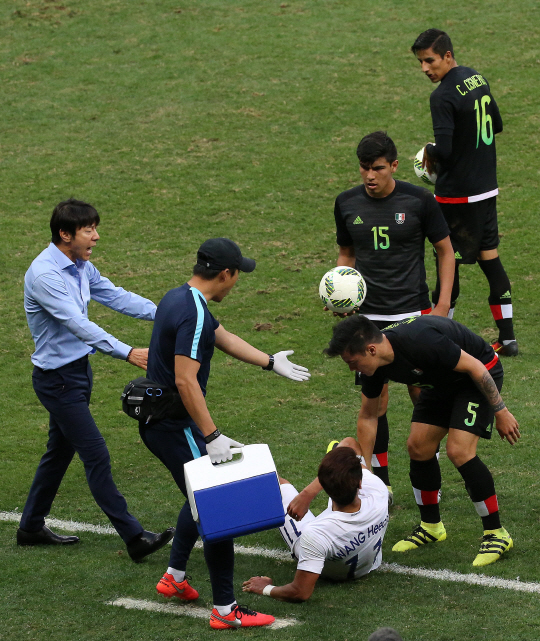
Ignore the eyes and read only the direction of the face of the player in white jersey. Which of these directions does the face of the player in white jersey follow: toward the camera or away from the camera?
away from the camera

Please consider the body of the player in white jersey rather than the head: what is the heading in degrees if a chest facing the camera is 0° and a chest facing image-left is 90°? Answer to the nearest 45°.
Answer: approximately 135°

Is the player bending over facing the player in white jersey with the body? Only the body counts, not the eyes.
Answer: yes

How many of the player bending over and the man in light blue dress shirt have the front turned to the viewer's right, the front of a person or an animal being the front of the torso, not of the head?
1

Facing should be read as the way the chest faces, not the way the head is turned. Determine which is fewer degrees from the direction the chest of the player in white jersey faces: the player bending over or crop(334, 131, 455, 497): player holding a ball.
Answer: the player holding a ball

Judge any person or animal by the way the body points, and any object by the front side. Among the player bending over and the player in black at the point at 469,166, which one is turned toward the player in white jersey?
the player bending over

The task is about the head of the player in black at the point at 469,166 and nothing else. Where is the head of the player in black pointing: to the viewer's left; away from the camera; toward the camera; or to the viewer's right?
to the viewer's left

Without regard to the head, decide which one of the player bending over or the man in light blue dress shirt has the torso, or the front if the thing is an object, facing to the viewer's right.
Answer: the man in light blue dress shirt

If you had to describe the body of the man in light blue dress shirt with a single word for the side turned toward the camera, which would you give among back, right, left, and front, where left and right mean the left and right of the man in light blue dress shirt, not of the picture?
right

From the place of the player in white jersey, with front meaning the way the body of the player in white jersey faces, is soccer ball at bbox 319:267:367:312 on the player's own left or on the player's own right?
on the player's own right

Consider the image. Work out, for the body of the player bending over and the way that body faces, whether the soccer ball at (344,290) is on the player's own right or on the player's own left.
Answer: on the player's own right
